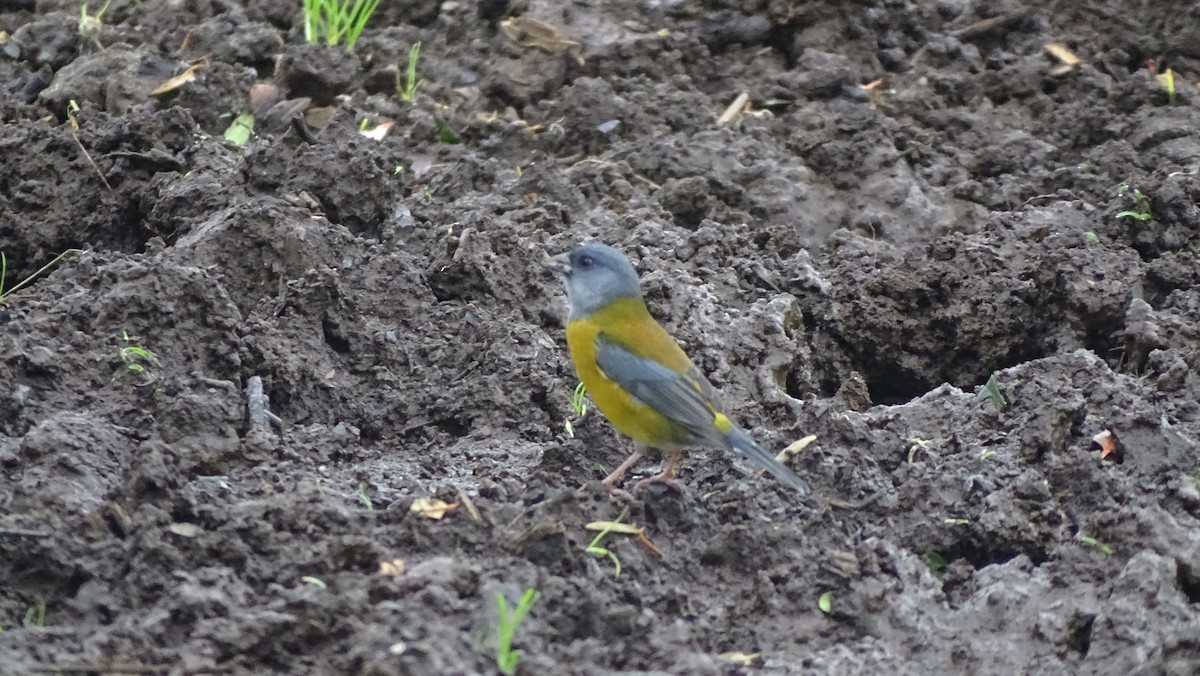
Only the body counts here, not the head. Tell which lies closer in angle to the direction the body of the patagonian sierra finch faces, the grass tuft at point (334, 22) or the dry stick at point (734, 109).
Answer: the grass tuft

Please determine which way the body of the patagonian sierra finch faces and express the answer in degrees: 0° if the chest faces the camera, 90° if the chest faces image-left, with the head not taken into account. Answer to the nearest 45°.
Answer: approximately 90°

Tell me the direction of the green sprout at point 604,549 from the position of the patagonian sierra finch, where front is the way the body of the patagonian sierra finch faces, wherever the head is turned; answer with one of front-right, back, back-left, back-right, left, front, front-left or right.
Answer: left

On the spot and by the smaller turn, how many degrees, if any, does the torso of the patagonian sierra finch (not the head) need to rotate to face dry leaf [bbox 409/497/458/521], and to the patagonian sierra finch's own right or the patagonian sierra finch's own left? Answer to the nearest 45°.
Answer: approximately 45° to the patagonian sierra finch's own left

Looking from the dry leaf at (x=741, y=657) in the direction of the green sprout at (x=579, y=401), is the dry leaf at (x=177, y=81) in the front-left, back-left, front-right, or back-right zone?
front-left

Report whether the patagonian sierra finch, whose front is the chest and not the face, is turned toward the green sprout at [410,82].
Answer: no

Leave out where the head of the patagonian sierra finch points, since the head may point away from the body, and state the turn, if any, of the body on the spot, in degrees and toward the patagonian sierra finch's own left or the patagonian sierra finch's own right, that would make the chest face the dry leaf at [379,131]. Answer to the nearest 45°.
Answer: approximately 45° to the patagonian sierra finch's own right

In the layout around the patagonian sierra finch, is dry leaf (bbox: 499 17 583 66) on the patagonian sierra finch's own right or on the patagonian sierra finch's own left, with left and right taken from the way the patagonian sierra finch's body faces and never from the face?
on the patagonian sierra finch's own right

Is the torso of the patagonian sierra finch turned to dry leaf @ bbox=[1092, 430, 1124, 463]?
no

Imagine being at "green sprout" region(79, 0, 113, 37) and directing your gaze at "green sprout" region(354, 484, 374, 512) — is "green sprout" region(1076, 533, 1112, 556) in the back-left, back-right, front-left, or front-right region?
front-left

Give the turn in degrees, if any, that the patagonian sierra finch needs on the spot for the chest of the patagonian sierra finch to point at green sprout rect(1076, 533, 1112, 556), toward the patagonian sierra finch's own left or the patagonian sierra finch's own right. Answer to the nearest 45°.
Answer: approximately 135° to the patagonian sierra finch's own left

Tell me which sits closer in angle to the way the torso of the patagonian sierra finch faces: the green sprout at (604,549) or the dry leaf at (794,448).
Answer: the green sprout

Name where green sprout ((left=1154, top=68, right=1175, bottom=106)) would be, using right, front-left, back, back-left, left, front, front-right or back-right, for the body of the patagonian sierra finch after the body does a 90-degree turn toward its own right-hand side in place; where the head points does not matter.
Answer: front-right

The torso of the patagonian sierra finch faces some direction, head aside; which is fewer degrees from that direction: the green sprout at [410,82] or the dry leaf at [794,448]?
the green sprout

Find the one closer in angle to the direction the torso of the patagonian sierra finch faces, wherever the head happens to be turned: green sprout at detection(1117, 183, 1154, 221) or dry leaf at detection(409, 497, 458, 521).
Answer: the dry leaf

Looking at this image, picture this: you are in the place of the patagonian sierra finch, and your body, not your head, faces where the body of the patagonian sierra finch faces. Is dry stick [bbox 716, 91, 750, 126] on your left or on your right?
on your right

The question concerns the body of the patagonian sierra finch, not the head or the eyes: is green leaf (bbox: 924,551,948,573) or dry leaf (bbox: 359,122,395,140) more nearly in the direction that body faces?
the dry leaf

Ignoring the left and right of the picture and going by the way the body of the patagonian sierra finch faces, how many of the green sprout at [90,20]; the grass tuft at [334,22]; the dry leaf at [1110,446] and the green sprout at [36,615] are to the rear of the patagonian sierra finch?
1

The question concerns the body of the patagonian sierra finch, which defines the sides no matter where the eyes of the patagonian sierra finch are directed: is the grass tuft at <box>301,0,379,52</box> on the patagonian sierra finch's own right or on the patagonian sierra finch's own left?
on the patagonian sierra finch's own right

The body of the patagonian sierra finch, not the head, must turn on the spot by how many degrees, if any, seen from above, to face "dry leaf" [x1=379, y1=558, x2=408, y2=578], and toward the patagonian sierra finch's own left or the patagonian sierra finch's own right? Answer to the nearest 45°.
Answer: approximately 90° to the patagonian sierra finch's own left
